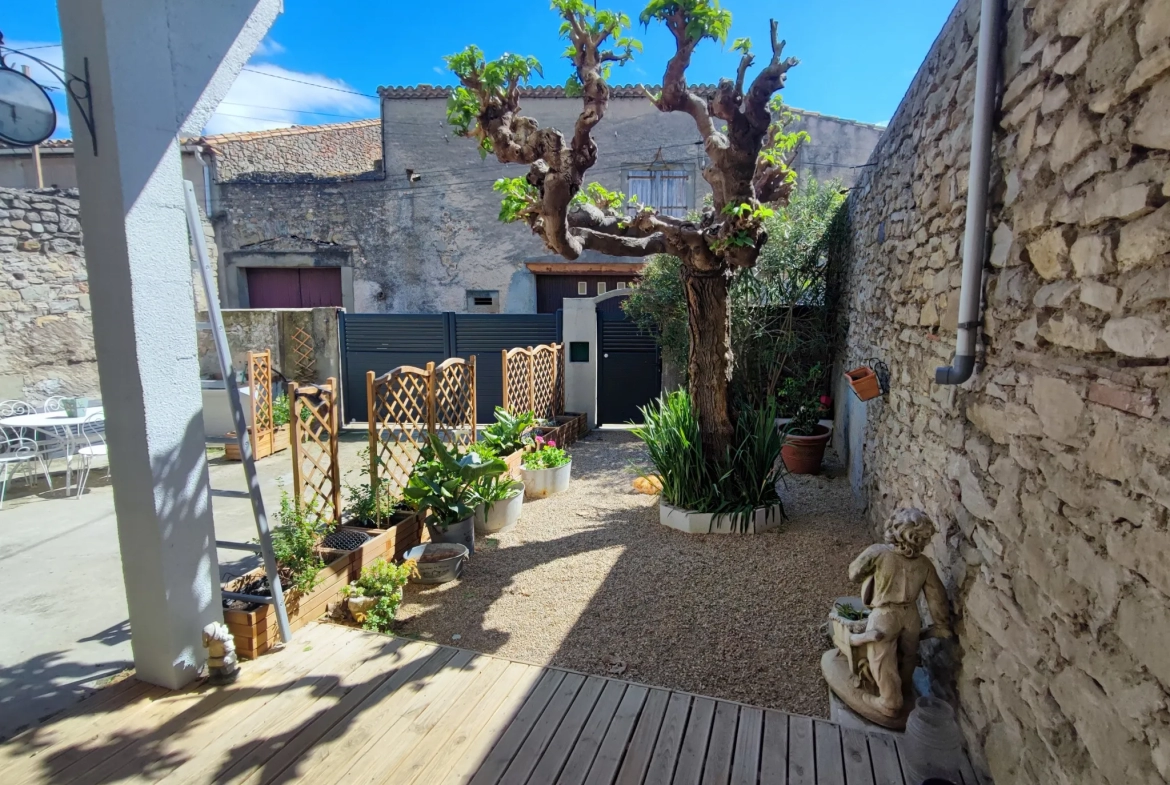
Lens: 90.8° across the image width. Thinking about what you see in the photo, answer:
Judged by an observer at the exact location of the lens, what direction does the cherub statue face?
facing away from the viewer and to the left of the viewer

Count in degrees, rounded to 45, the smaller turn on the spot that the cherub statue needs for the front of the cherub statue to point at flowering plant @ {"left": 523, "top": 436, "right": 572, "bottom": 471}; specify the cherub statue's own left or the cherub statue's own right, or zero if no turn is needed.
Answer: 0° — it already faces it

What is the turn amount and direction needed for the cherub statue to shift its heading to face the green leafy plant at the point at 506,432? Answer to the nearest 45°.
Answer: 0° — it already faces it
